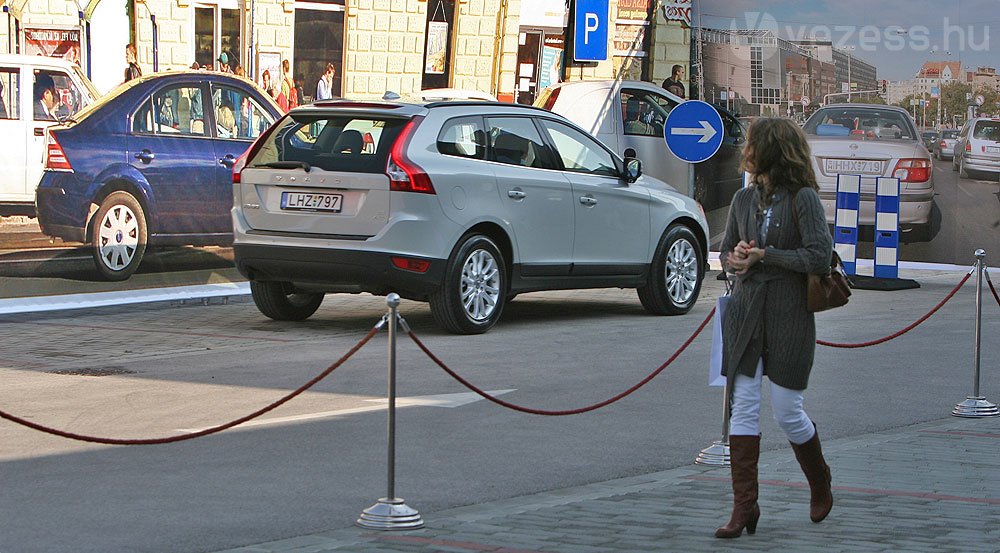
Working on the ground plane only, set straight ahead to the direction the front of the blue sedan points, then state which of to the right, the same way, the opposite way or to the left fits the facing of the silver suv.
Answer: the same way

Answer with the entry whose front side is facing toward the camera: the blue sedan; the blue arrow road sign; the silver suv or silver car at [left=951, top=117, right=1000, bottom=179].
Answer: the blue arrow road sign

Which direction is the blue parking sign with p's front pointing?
toward the camera

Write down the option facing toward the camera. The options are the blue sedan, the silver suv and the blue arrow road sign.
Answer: the blue arrow road sign

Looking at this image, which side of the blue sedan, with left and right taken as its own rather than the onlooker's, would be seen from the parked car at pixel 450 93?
front

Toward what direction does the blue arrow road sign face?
toward the camera

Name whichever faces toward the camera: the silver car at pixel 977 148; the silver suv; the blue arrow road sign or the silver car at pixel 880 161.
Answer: the blue arrow road sign

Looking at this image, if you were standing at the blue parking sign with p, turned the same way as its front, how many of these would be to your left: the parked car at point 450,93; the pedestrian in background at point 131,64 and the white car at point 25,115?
0

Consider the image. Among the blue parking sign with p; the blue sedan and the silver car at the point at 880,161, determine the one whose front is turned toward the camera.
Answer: the blue parking sign with p

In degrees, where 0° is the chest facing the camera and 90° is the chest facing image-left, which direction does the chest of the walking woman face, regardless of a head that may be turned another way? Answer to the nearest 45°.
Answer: approximately 45°

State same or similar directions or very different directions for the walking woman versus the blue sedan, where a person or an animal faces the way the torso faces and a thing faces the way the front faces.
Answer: very different directions

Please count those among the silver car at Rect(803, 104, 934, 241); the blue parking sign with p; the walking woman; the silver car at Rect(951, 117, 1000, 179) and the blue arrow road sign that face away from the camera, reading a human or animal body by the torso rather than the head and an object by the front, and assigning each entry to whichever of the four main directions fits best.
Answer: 2
